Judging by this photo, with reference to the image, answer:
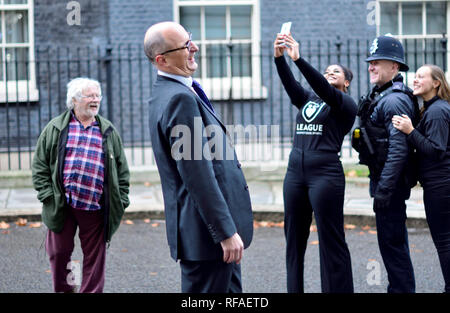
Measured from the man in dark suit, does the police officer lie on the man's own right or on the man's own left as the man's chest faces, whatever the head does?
on the man's own left

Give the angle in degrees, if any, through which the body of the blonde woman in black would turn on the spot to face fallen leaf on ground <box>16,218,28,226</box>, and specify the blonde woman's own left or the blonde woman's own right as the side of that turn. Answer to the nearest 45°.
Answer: approximately 45° to the blonde woman's own right

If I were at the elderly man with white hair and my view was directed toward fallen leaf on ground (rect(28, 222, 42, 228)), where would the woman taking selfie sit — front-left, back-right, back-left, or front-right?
back-right

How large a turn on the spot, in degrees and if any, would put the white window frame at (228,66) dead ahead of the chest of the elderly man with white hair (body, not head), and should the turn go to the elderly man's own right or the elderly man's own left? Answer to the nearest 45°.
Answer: approximately 180°

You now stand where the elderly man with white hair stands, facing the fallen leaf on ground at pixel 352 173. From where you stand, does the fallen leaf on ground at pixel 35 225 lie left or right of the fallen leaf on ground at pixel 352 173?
left

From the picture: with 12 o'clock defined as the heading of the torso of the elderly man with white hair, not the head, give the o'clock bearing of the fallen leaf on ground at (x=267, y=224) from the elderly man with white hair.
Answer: The fallen leaf on ground is roughly at 7 o'clock from the elderly man with white hair.

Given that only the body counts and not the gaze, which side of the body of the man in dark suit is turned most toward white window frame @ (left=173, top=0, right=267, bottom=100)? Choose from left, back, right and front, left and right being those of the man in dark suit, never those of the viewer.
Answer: left

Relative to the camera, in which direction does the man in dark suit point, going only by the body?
to the viewer's right

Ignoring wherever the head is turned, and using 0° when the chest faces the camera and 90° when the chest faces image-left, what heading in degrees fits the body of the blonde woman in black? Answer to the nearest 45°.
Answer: approximately 90°

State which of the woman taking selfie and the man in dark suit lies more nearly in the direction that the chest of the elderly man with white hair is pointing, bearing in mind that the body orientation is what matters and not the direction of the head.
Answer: the man in dark suit

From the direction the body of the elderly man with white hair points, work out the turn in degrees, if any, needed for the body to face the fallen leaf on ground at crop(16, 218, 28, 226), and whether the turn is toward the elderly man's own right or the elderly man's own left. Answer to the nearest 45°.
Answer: approximately 180°
